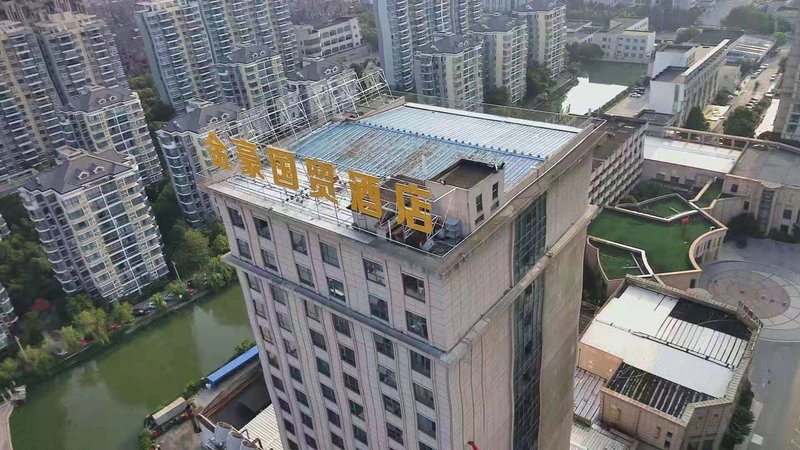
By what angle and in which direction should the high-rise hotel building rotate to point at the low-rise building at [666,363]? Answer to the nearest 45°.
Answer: approximately 180°

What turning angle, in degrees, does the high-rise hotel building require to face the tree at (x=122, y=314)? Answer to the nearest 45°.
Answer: approximately 90° to its right

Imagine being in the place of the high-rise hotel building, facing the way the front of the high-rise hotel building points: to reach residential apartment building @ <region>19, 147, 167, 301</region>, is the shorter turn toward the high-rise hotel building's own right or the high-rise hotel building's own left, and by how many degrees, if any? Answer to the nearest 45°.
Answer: approximately 90° to the high-rise hotel building's own right

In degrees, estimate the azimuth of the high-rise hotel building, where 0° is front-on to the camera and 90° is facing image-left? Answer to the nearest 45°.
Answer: approximately 45°
